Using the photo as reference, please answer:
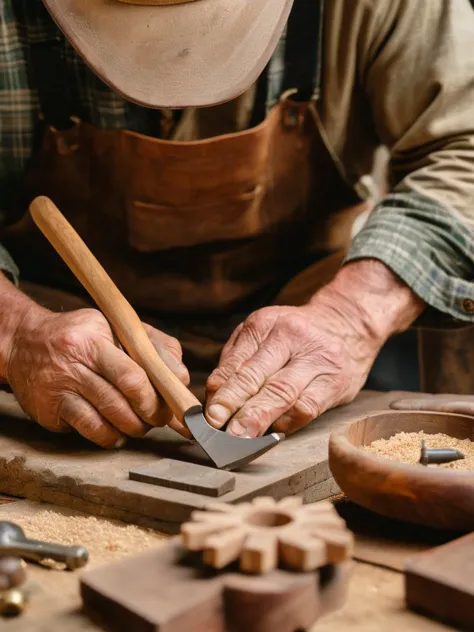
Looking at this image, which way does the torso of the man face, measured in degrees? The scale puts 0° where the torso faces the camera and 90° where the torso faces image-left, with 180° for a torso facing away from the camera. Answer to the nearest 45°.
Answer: approximately 0°

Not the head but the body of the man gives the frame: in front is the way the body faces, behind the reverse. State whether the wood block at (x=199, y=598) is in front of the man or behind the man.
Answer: in front

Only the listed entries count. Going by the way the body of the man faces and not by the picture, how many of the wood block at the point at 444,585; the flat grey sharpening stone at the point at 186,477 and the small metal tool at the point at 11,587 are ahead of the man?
3

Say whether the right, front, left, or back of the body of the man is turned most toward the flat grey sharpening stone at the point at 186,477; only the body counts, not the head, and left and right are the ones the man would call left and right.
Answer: front

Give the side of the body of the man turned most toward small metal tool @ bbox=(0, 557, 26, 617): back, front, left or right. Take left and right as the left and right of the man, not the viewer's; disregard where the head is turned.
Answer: front
